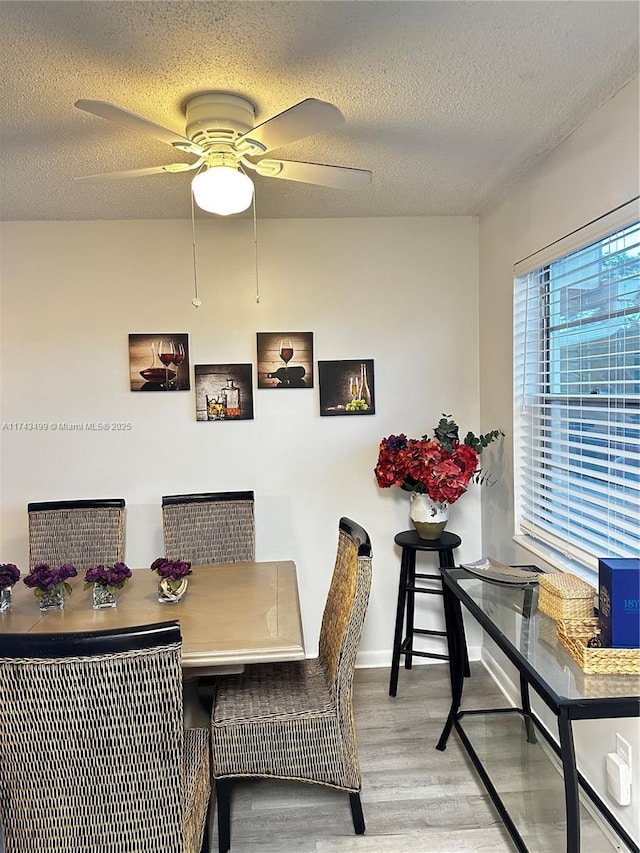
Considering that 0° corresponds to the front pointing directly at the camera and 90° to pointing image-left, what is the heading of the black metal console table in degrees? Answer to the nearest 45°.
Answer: approximately 90°

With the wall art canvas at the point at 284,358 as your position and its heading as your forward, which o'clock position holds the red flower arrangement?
The red flower arrangement is roughly at 10 o'clock from the wall art canvas.

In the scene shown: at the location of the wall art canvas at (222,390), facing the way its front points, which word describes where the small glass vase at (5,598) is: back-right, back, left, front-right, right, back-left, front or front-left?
front-right

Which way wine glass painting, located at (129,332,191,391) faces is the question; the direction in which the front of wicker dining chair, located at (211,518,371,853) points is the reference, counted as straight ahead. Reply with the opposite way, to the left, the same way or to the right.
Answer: to the left

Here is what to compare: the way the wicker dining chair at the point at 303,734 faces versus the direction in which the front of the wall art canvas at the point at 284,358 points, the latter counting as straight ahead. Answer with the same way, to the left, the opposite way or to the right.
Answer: to the right

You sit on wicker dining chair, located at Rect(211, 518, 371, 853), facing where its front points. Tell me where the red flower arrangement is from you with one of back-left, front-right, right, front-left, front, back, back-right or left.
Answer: back-right

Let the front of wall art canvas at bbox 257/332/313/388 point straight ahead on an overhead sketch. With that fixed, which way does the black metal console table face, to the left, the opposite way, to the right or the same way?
to the right

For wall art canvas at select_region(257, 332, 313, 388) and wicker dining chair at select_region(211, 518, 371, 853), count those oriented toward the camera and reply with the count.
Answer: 1

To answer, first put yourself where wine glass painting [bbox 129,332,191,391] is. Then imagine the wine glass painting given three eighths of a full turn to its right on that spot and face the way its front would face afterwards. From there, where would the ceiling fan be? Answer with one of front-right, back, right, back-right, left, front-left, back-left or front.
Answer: back-left

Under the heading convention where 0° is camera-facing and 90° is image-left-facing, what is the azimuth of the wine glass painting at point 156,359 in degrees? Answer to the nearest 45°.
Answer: approximately 0°

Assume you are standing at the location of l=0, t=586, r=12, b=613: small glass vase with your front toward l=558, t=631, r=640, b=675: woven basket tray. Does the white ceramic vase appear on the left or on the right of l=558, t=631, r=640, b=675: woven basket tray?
left

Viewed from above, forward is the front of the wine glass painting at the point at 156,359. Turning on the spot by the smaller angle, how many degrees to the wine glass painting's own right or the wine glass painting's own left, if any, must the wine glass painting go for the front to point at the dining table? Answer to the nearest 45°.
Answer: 0° — it already faces it

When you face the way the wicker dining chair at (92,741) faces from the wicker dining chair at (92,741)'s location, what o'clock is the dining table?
The dining table is roughly at 1 o'clock from the wicker dining chair.

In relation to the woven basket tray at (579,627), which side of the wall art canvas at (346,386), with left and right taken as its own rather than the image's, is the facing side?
front
